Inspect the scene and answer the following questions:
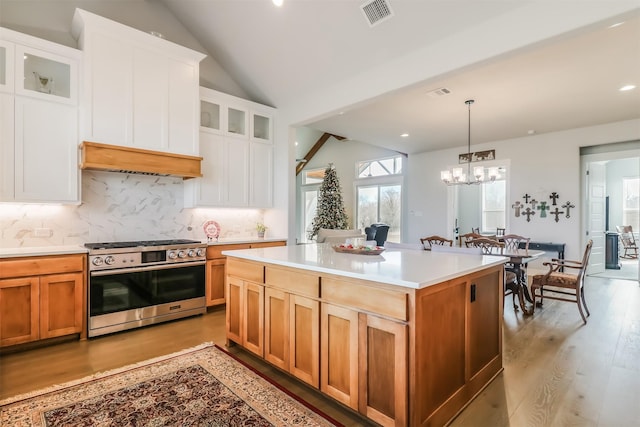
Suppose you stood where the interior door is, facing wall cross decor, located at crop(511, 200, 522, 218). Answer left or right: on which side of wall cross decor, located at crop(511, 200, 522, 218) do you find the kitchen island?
left

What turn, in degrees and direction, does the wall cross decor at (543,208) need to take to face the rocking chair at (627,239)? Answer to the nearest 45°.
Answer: approximately 135° to its left

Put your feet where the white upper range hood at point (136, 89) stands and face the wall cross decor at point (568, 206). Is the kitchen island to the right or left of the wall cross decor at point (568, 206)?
right

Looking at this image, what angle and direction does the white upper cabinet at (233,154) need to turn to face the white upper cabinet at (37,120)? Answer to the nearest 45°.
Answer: approximately 90° to its right

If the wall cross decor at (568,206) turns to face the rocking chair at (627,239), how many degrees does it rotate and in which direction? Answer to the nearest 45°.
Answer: approximately 180°

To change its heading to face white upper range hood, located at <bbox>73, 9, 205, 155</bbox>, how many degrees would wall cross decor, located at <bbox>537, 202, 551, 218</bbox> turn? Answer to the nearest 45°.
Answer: approximately 45° to its right

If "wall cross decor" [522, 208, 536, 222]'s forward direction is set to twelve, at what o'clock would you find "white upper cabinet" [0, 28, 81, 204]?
The white upper cabinet is roughly at 1 o'clock from the wall cross decor.

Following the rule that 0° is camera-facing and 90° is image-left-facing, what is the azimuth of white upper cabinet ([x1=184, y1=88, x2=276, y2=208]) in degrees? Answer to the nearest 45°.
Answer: approximately 315°

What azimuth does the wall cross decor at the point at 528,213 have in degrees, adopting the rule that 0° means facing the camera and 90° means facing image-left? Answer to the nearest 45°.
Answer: approximately 0°

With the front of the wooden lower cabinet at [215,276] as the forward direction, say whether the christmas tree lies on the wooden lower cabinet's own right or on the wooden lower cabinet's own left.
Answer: on the wooden lower cabinet's own left
